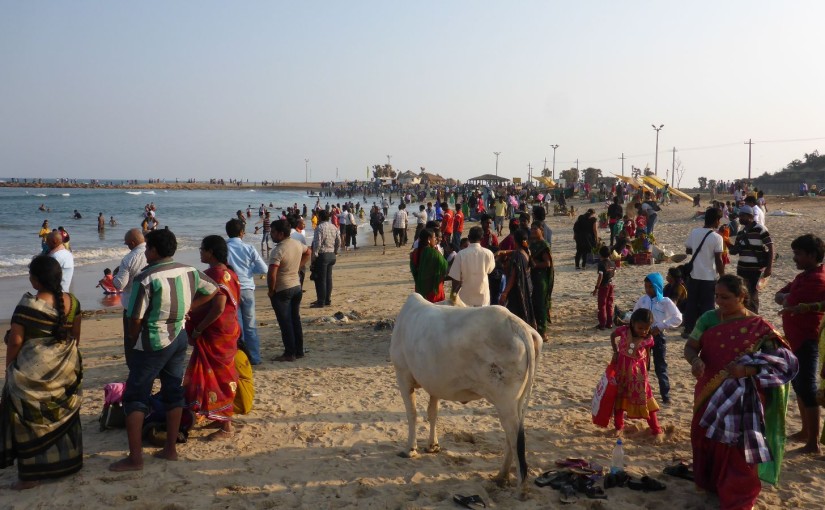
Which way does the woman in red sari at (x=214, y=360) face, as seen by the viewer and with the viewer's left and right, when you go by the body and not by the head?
facing to the left of the viewer

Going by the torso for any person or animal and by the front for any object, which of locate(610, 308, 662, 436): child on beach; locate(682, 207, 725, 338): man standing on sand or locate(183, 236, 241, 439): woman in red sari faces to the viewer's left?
the woman in red sari

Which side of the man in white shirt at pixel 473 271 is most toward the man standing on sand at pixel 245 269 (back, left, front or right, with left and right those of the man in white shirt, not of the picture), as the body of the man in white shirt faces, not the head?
left

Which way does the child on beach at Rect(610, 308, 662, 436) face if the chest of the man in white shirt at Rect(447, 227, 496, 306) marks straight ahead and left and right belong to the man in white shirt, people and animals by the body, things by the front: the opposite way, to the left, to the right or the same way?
the opposite way

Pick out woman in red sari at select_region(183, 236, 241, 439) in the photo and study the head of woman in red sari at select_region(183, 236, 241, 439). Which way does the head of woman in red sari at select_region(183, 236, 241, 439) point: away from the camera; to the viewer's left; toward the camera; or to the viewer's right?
to the viewer's left

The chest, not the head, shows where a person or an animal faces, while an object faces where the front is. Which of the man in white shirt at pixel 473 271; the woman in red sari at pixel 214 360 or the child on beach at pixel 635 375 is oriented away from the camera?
the man in white shirt

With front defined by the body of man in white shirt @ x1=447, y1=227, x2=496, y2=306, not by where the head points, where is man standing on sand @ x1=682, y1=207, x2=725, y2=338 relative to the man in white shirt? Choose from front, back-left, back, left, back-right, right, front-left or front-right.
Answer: right

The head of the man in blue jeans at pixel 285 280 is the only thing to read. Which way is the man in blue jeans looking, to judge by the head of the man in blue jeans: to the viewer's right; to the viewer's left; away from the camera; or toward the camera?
to the viewer's left

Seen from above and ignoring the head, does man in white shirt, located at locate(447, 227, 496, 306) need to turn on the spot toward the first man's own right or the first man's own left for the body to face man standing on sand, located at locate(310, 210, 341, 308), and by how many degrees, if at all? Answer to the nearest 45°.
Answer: approximately 45° to the first man's own left

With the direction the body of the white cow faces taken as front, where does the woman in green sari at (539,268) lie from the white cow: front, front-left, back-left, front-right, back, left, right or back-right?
front-right

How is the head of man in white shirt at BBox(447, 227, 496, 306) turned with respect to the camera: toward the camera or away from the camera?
away from the camera

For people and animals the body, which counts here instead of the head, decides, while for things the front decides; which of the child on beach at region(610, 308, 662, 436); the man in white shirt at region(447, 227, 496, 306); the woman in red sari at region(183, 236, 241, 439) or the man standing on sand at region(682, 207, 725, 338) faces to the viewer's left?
the woman in red sari

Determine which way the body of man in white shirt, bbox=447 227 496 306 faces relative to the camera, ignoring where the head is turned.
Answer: away from the camera

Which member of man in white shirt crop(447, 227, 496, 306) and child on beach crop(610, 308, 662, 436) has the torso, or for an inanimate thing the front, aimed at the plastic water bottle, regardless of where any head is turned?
the child on beach
